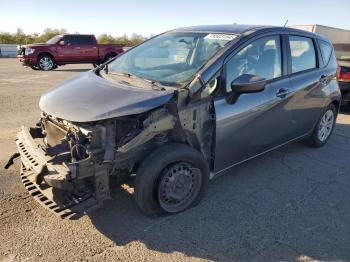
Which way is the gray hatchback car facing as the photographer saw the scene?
facing the viewer and to the left of the viewer

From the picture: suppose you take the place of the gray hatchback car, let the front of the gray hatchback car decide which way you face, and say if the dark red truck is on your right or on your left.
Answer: on your right
